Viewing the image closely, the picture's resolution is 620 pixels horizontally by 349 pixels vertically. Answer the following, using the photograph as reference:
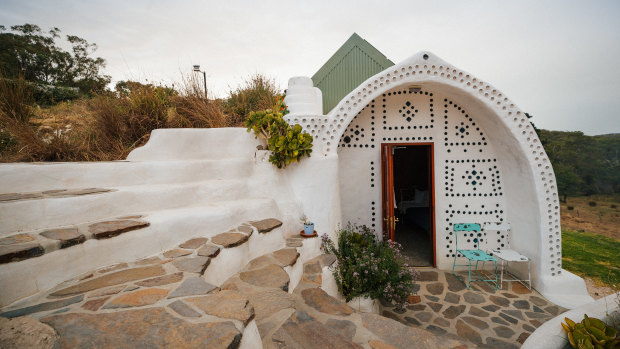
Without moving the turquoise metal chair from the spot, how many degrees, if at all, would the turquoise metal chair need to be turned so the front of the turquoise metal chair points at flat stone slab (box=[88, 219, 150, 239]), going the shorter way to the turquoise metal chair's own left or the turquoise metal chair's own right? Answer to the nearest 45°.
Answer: approximately 90° to the turquoise metal chair's own right

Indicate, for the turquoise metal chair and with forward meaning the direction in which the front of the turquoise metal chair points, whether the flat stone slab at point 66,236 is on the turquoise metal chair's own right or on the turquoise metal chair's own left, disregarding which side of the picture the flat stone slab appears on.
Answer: on the turquoise metal chair's own right

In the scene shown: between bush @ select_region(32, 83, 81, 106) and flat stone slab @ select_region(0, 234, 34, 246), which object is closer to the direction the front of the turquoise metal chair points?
the flat stone slab

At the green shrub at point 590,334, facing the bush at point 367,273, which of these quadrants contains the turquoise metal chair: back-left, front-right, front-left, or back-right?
front-right

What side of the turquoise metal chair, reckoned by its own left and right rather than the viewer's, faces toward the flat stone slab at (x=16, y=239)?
right

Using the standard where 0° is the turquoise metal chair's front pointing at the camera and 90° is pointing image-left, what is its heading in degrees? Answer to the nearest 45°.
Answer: approximately 315°

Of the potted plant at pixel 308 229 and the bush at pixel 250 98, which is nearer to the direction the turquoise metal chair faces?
the potted plant

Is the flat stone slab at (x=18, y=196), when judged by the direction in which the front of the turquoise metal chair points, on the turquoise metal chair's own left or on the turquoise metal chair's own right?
on the turquoise metal chair's own right

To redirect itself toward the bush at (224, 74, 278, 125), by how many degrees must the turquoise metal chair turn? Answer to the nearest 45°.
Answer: approximately 135° to its right

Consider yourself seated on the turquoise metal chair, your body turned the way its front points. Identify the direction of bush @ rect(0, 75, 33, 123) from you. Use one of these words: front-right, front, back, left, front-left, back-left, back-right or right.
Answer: right

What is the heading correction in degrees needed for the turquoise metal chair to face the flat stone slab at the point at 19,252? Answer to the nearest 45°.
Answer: approximately 90° to its right

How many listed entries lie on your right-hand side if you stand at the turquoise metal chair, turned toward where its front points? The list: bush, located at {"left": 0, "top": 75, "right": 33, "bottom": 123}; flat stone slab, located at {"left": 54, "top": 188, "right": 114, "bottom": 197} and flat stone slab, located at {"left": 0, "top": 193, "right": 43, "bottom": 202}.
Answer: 3

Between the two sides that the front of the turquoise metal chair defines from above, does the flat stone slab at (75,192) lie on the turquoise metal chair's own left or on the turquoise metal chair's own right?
on the turquoise metal chair's own right

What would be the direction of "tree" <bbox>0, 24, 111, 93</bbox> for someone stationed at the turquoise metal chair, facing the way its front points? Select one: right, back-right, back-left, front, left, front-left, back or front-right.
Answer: back-right

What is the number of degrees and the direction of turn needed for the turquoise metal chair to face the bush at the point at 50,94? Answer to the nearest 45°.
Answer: approximately 135° to its right
